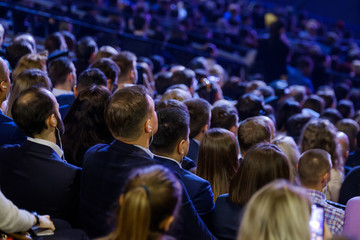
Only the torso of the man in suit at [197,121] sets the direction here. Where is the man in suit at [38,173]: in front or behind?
behind

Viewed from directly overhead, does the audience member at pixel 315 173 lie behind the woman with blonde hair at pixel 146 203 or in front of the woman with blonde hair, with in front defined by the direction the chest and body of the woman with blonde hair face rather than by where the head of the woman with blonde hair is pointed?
in front

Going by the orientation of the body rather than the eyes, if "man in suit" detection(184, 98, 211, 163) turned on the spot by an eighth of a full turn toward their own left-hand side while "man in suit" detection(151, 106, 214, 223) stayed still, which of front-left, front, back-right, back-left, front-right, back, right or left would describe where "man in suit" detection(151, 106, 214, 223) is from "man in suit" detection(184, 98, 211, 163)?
back

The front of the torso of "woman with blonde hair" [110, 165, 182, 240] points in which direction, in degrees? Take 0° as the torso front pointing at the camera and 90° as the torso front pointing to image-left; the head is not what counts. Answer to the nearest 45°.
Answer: approximately 225°

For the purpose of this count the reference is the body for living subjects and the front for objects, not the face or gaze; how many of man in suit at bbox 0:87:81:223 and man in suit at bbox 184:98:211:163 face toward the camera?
0

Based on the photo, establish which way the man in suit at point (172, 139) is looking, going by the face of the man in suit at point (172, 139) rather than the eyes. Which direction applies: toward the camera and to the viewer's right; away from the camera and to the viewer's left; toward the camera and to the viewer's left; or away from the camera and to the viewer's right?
away from the camera and to the viewer's right

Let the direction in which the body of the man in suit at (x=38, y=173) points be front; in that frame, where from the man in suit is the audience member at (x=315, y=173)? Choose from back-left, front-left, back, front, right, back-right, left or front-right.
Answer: front-right

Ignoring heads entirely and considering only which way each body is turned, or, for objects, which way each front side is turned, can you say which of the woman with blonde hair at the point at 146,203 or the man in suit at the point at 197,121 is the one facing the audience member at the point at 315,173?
the woman with blonde hair

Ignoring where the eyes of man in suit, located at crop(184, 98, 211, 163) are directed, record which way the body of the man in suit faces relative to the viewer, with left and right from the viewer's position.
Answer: facing away from the viewer and to the right of the viewer

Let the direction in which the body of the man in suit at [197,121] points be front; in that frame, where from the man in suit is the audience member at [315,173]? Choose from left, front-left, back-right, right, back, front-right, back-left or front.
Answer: right

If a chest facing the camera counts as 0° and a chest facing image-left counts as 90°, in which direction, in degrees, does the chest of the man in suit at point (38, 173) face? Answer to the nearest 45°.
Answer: approximately 225°

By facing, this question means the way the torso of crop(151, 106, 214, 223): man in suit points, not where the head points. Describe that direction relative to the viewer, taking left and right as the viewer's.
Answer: facing away from the viewer and to the right of the viewer

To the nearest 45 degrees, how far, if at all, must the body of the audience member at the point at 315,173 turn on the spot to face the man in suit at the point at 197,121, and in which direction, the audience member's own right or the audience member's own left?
approximately 90° to the audience member's own left

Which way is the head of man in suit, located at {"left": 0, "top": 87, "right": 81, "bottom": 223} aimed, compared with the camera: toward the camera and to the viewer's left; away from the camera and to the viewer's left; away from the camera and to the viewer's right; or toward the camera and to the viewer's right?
away from the camera and to the viewer's right
